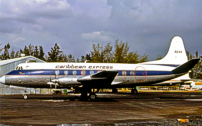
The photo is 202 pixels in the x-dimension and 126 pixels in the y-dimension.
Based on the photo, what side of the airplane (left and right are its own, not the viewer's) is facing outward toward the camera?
left
